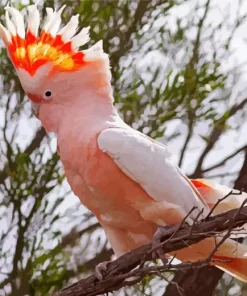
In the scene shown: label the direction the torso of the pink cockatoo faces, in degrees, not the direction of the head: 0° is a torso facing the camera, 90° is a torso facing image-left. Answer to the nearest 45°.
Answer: approximately 90°
